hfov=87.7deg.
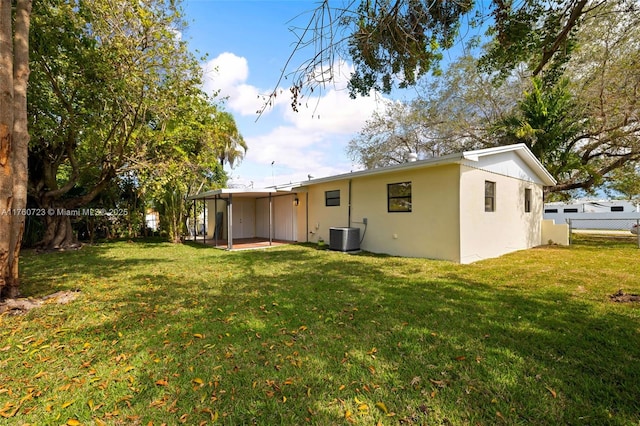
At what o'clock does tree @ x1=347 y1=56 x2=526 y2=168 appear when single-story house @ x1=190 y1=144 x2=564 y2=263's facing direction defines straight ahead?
The tree is roughly at 11 o'clock from the single-story house.

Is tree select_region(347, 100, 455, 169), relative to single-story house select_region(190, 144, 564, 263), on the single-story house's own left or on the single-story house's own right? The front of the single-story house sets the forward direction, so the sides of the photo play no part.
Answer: on the single-story house's own left

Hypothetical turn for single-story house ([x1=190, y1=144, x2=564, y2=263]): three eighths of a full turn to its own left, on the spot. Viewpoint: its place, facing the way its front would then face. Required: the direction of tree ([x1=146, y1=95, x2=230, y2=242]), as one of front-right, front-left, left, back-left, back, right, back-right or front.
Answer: front

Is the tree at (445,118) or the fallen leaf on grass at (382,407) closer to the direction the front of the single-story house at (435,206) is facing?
the tree

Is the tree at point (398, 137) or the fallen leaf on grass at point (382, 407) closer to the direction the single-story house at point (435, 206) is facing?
the tree

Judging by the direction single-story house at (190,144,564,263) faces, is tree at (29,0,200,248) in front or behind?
behind

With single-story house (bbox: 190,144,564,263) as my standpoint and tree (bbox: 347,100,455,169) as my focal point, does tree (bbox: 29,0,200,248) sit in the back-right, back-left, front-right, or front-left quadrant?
back-left

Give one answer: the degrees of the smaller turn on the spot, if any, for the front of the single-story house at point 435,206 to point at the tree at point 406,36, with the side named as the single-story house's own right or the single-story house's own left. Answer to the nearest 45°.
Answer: approximately 135° to the single-story house's own right

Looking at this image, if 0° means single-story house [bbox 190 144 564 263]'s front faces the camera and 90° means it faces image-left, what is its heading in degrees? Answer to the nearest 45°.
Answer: approximately 225°
